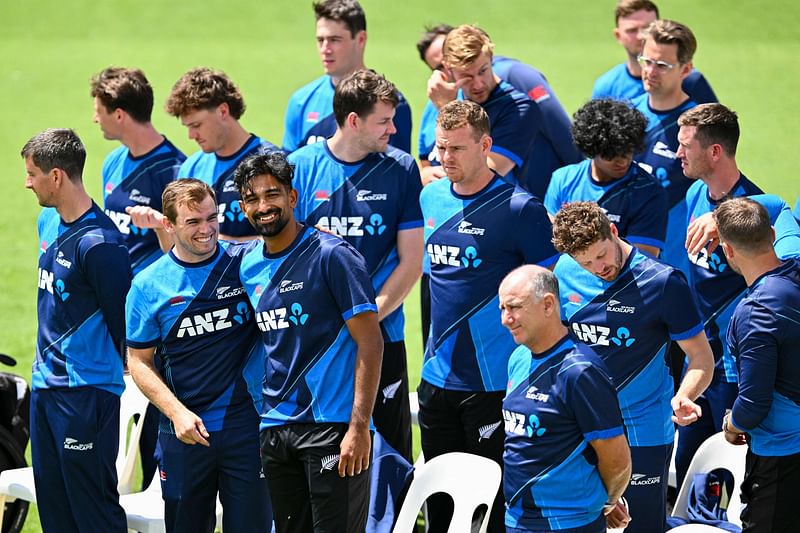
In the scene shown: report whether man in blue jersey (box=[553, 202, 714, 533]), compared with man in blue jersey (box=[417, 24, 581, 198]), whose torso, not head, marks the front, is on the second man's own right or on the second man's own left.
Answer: on the second man's own left

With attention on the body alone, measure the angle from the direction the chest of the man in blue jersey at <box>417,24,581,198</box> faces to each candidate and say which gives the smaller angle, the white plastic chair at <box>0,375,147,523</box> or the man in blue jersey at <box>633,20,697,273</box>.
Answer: the white plastic chair

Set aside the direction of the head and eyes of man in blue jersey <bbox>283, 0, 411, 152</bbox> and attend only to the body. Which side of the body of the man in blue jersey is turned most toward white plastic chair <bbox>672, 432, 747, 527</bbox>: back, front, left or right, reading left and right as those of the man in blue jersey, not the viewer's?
left

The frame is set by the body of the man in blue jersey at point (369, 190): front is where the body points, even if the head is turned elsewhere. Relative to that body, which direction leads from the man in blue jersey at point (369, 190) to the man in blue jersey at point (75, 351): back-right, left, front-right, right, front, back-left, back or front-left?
right

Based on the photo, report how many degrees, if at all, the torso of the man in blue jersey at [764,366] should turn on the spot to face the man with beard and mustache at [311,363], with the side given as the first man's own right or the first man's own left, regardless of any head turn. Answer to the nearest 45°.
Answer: approximately 45° to the first man's own left

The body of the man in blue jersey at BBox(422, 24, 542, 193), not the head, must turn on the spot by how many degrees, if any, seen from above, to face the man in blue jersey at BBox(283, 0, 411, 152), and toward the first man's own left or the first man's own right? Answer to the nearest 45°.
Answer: approximately 90° to the first man's own right

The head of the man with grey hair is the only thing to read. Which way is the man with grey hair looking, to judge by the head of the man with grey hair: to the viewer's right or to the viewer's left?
to the viewer's left

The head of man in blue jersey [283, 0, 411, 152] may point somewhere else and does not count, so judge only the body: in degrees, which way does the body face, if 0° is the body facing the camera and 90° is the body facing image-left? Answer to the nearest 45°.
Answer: approximately 45°

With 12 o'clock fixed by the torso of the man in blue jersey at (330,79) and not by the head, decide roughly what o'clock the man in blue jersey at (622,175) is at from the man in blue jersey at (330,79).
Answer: the man in blue jersey at (622,175) is roughly at 9 o'clock from the man in blue jersey at (330,79).
